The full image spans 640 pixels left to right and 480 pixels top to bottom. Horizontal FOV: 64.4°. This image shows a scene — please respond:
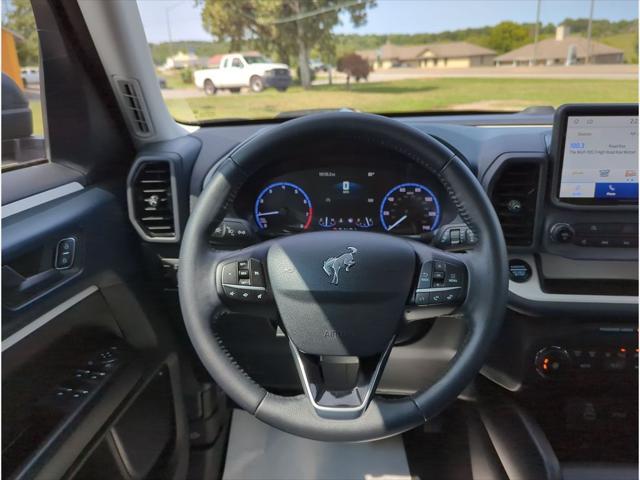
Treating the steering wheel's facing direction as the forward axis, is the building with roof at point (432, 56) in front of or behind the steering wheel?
behind

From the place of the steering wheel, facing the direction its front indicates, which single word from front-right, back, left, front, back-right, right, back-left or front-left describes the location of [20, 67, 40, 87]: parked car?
back-right

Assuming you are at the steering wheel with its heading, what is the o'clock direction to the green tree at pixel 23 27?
The green tree is roughly at 4 o'clock from the steering wheel.

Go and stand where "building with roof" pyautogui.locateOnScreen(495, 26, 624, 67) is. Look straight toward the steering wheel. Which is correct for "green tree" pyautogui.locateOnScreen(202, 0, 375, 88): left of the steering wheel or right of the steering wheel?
right

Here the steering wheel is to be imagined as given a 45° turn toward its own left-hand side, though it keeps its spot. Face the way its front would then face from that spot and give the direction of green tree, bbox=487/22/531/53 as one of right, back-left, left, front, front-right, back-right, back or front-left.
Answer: left

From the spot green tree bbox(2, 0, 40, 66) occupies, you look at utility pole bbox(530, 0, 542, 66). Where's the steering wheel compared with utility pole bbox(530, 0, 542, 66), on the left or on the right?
right

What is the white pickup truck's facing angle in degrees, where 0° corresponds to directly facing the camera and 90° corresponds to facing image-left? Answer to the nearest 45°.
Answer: approximately 315°

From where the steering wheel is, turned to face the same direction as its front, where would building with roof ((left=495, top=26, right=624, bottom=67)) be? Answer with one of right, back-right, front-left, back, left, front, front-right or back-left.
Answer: back-left

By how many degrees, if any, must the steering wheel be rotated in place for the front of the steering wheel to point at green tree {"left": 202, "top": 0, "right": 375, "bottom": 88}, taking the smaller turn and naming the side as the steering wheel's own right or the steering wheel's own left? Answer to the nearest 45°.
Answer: approximately 180°

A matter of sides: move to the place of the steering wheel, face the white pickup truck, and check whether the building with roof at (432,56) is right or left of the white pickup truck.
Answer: right

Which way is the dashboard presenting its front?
toward the camera
